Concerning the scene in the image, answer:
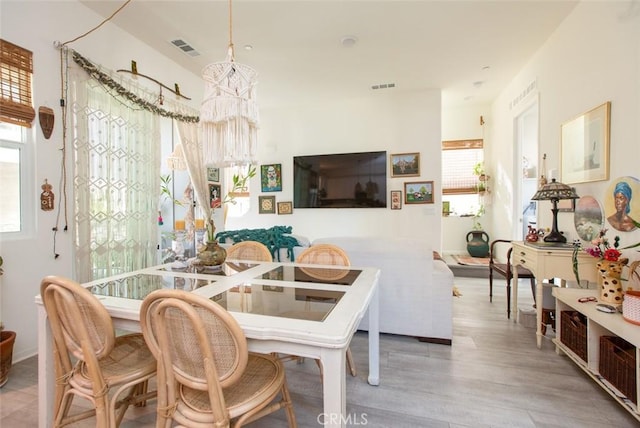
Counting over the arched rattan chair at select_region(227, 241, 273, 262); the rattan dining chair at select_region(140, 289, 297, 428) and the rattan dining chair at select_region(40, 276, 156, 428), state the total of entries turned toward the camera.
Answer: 1

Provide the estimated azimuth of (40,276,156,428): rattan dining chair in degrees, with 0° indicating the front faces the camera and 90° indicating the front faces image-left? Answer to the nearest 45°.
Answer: approximately 225°

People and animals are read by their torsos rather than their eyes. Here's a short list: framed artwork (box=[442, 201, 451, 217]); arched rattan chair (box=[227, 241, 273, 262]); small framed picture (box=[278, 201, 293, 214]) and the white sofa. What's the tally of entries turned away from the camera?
1

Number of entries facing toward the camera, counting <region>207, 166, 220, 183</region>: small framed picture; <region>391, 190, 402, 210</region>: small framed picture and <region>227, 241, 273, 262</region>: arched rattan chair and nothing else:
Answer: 3

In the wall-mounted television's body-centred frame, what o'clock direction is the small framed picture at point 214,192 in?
The small framed picture is roughly at 2 o'clock from the wall-mounted television.

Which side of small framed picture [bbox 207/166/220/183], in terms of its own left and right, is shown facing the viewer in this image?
front

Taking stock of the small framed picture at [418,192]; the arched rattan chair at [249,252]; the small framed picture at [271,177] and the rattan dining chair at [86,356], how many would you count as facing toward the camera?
3

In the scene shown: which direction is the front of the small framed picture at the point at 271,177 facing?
toward the camera

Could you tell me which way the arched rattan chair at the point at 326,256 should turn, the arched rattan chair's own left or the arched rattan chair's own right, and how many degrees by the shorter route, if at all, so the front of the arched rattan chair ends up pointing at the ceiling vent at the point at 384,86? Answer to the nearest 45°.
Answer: approximately 180°

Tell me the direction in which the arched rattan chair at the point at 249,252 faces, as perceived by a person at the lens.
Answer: facing the viewer

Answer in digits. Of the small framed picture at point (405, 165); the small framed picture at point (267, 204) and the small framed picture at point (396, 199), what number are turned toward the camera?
3

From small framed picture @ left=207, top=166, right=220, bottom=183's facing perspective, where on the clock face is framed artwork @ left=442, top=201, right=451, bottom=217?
The framed artwork is roughly at 9 o'clock from the small framed picture.

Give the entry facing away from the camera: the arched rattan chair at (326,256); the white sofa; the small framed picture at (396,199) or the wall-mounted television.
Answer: the white sofa
